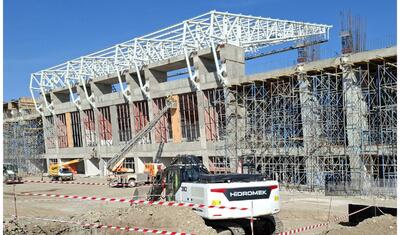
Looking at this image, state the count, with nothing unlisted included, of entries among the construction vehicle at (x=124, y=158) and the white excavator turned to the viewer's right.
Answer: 1

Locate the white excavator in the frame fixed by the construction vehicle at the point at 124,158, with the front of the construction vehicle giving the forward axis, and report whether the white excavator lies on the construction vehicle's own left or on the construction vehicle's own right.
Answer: on the construction vehicle's own right

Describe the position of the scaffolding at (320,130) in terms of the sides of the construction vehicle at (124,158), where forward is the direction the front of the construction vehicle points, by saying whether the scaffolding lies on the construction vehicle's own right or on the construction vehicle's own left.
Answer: on the construction vehicle's own right

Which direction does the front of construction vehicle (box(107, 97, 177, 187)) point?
to the viewer's right
